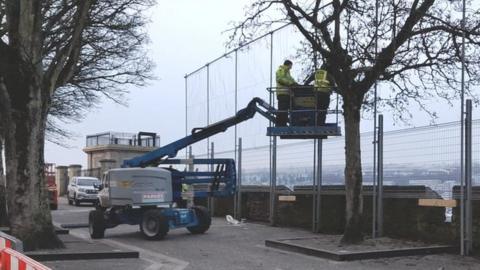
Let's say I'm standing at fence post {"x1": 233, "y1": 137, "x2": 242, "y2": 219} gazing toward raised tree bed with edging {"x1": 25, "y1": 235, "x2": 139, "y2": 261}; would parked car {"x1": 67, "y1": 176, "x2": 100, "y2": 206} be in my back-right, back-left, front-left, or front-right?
back-right

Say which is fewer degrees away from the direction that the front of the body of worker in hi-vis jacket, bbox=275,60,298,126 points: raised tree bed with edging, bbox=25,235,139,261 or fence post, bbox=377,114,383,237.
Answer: the fence post

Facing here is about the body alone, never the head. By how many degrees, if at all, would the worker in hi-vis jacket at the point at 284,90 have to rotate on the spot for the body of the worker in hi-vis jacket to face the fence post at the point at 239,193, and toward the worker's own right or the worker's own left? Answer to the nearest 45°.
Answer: approximately 90° to the worker's own left
